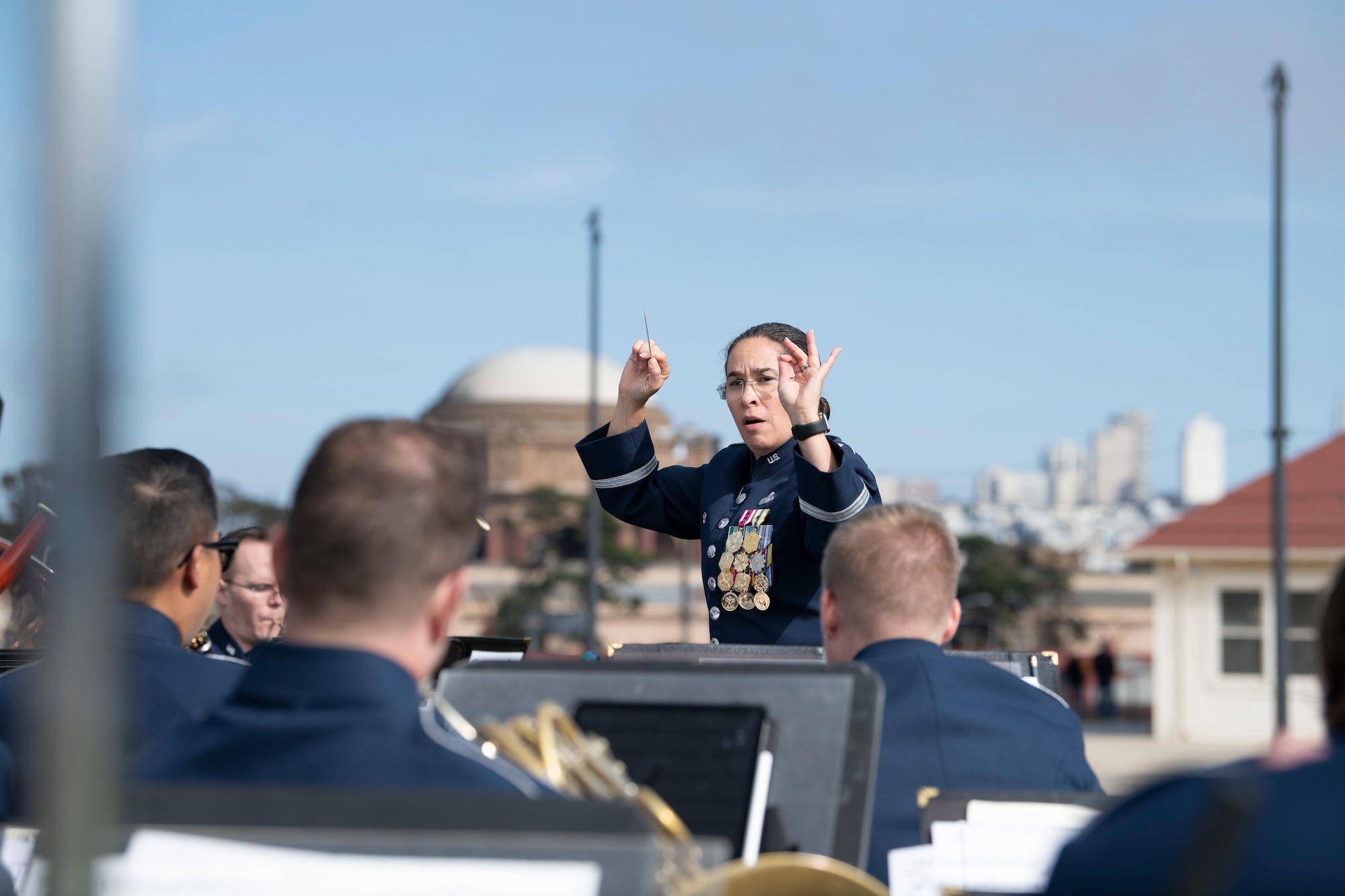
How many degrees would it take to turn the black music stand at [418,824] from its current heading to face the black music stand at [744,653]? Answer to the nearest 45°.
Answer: approximately 180°

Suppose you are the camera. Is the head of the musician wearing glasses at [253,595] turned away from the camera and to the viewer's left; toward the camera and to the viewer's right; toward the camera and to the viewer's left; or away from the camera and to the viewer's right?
toward the camera and to the viewer's right

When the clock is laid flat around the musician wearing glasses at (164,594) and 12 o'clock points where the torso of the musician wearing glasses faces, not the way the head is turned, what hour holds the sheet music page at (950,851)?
The sheet music page is roughly at 3 o'clock from the musician wearing glasses.

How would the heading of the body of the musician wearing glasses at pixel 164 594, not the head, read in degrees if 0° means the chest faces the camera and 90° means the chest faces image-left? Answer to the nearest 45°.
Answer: approximately 225°

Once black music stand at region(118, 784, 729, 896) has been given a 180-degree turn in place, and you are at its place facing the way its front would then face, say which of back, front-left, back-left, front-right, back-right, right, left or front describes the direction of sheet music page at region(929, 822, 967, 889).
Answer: front-right

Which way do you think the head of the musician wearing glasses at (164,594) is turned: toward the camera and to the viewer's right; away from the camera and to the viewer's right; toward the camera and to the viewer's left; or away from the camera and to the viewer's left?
away from the camera and to the viewer's right

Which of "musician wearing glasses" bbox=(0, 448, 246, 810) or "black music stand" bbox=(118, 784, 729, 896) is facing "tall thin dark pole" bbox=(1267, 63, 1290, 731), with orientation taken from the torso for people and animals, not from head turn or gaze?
the musician wearing glasses

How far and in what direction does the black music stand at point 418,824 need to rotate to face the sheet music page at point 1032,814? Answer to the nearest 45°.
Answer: approximately 135° to its left

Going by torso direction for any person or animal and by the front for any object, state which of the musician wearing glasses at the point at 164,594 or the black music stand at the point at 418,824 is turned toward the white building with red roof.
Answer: the musician wearing glasses

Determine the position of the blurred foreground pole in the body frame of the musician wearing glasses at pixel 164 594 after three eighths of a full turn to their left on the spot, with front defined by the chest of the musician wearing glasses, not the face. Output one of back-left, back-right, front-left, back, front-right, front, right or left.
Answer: left

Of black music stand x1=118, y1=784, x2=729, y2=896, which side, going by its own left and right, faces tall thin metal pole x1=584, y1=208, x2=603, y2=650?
back

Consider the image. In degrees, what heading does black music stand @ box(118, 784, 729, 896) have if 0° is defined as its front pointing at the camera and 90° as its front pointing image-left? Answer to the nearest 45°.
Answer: approximately 0°

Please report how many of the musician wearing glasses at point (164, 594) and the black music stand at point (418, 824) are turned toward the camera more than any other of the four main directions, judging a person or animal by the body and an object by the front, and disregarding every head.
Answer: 1
